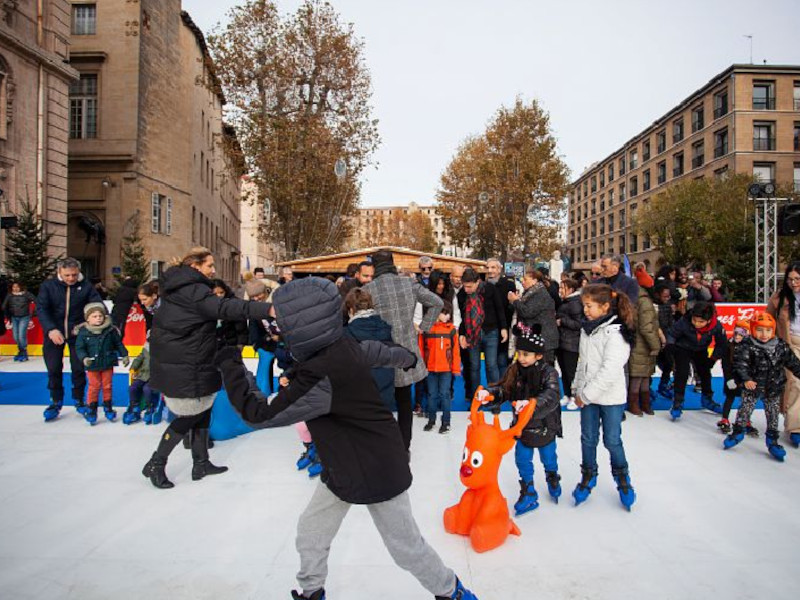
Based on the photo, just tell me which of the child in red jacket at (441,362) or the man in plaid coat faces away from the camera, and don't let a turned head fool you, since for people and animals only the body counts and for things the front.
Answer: the man in plaid coat

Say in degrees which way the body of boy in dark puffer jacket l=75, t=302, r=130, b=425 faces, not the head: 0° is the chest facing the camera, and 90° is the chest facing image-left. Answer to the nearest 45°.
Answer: approximately 0°

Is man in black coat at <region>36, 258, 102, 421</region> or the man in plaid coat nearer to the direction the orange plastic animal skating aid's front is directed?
the man in black coat

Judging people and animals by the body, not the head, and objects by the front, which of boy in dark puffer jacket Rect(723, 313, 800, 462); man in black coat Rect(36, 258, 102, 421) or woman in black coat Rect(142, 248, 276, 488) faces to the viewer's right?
the woman in black coat

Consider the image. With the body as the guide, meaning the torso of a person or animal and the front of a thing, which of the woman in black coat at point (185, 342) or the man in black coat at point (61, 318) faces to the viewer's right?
the woman in black coat

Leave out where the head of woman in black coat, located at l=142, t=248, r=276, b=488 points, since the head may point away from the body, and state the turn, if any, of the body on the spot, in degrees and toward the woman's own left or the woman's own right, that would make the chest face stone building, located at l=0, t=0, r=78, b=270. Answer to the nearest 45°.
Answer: approximately 90° to the woman's own left

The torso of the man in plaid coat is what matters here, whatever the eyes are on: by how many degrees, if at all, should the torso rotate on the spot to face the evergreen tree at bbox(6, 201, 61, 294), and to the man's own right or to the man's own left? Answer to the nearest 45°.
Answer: approximately 45° to the man's own left

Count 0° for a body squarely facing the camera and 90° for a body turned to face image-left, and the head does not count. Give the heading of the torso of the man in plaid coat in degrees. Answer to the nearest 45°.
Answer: approximately 180°

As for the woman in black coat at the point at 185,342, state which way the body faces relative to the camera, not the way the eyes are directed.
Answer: to the viewer's right
